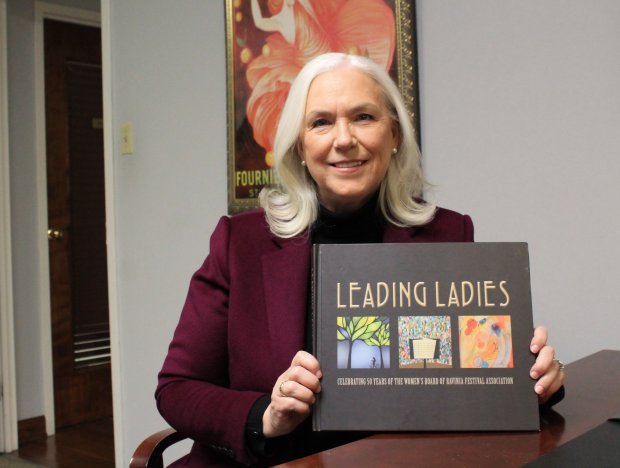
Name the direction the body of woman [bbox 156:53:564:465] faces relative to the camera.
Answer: toward the camera

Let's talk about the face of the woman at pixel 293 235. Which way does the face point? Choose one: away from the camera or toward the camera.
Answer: toward the camera

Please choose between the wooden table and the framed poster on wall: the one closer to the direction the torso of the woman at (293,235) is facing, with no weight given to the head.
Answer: the wooden table

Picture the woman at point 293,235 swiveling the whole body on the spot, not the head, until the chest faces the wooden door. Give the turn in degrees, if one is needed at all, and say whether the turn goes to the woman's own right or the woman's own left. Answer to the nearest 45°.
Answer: approximately 135° to the woman's own right

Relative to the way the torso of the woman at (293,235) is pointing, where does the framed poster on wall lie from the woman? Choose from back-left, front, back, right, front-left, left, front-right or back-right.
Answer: back

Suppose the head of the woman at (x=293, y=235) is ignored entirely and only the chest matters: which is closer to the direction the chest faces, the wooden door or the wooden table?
the wooden table
